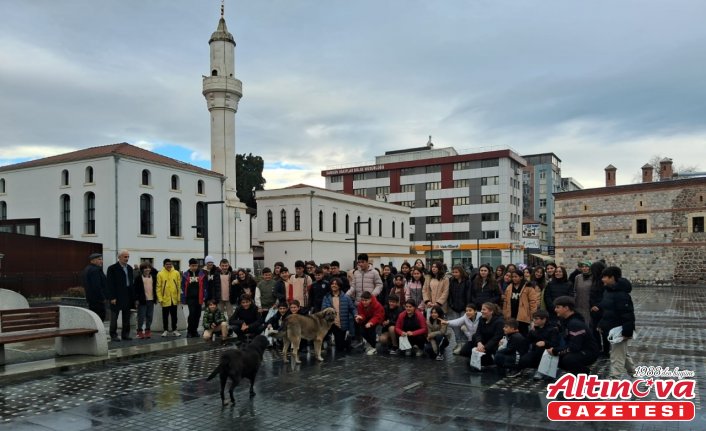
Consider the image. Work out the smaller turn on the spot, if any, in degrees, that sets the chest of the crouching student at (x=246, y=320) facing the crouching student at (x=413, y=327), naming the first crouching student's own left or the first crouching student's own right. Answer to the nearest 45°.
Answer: approximately 45° to the first crouching student's own left

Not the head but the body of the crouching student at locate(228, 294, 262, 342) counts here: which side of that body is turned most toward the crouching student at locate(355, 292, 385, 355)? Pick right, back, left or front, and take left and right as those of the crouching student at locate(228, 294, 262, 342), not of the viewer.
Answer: left

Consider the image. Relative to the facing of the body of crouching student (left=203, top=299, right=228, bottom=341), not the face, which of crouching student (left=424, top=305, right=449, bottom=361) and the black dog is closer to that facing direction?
the black dog

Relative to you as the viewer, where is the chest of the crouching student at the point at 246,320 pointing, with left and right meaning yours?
facing the viewer

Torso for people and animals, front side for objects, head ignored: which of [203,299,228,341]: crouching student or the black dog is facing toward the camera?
the crouching student

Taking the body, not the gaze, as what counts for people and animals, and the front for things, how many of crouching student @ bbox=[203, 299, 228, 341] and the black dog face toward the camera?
1

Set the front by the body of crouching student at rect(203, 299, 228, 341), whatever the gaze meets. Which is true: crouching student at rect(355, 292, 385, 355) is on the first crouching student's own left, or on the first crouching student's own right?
on the first crouching student's own left

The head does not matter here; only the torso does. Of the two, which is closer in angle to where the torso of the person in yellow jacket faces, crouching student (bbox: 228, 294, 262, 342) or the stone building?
the crouching student

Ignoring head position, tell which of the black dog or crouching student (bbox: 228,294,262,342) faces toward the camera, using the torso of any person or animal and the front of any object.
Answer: the crouching student

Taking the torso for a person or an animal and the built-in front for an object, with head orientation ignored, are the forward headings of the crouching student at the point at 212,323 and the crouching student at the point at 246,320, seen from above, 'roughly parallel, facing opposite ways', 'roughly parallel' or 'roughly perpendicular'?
roughly parallel

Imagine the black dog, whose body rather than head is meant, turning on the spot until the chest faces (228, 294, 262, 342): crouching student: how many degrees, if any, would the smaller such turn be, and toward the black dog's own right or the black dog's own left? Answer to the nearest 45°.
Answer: approximately 45° to the black dog's own left

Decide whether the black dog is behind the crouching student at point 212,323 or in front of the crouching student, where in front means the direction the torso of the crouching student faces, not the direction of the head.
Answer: in front

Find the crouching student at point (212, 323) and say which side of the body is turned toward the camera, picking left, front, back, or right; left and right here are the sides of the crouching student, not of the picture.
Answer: front
